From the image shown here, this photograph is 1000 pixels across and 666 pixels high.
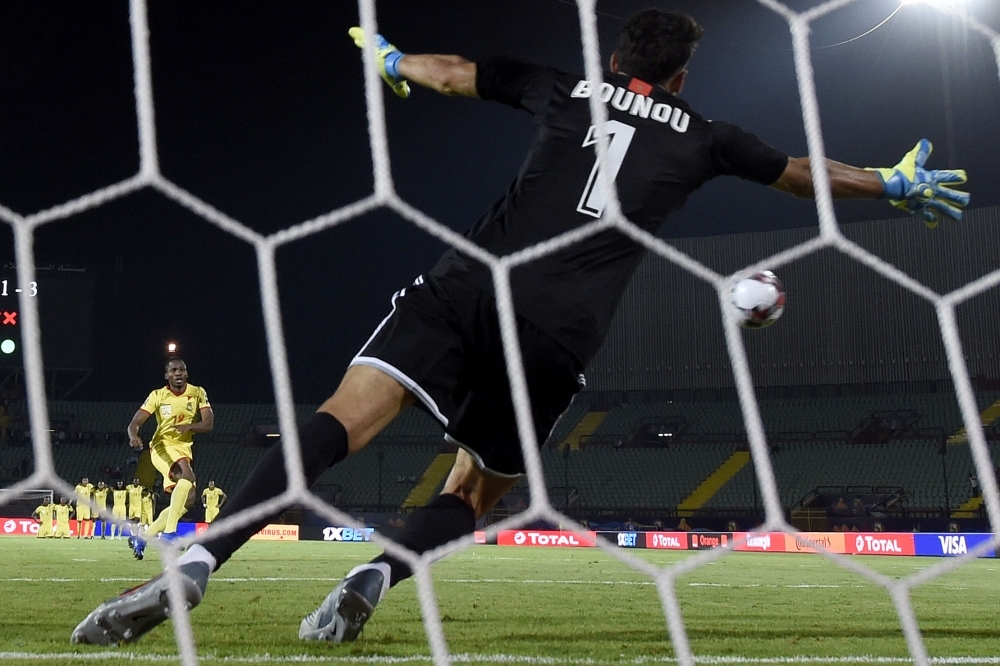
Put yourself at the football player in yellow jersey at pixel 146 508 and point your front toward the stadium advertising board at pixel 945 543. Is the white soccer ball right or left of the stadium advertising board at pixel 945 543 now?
right

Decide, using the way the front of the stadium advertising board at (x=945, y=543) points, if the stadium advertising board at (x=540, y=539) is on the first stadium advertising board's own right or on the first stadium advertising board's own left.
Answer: on the first stadium advertising board's own right

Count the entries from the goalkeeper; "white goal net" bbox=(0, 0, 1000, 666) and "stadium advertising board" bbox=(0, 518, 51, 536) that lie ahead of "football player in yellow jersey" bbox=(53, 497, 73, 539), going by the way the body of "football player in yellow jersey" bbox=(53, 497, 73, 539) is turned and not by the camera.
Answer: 2

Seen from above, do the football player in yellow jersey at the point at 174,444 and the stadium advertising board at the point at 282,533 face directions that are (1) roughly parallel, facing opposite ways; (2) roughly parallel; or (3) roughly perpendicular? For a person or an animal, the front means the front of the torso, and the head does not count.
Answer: roughly parallel

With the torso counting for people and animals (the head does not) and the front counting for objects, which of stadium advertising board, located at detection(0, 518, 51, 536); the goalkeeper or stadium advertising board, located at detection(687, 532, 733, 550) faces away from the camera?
the goalkeeper

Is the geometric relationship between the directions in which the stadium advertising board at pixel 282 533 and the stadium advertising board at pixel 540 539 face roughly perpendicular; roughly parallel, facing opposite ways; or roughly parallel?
roughly parallel

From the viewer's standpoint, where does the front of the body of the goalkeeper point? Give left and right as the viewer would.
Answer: facing away from the viewer

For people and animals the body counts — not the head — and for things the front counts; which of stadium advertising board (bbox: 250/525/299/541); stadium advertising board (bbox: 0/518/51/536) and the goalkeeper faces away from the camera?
the goalkeeper

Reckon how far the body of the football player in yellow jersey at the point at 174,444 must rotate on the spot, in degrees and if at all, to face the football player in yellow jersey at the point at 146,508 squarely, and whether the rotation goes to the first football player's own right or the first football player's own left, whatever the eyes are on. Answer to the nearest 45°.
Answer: approximately 180°

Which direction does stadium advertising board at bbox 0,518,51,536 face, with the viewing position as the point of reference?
facing the viewer

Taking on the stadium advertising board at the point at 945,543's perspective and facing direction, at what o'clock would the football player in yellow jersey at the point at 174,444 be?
The football player in yellow jersey is roughly at 1 o'clock from the stadium advertising board.

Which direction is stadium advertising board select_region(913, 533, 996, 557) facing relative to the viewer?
toward the camera

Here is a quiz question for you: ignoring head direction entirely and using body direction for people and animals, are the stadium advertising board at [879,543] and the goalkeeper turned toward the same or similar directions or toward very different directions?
very different directions

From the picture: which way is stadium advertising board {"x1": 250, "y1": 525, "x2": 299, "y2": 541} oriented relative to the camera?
toward the camera

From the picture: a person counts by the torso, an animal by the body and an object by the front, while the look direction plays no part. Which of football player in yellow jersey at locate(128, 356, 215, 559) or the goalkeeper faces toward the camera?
the football player in yellow jersey

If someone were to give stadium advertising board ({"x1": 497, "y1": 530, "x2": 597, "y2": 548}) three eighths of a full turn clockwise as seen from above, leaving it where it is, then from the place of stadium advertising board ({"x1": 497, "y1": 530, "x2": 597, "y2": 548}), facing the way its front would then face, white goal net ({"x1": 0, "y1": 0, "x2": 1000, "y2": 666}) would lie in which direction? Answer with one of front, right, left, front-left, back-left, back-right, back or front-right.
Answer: back-left

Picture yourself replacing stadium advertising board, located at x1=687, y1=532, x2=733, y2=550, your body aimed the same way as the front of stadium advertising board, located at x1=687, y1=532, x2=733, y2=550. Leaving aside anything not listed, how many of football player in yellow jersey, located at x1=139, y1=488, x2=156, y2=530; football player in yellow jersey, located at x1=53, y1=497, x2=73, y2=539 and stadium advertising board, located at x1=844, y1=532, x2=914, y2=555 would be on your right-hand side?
2
